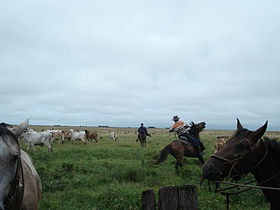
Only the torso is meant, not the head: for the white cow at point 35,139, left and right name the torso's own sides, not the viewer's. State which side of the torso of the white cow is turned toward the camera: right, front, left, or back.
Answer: left

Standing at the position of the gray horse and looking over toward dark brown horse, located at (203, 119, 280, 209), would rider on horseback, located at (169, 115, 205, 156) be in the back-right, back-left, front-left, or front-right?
front-left

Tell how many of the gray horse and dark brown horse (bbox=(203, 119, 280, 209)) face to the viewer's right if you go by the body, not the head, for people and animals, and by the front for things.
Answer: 0

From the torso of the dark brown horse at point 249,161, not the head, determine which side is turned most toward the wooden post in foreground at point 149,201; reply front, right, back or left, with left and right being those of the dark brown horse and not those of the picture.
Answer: front

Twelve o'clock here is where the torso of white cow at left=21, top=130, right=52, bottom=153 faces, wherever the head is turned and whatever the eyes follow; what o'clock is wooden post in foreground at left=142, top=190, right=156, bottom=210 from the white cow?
The wooden post in foreground is roughly at 9 o'clock from the white cow.

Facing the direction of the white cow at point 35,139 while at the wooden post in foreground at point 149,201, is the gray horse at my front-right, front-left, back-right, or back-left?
front-left

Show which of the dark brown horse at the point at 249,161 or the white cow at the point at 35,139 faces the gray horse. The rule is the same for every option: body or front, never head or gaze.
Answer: the dark brown horse

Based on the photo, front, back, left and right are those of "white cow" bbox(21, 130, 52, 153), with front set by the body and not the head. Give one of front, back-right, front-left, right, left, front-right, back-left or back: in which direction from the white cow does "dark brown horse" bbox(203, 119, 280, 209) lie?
left

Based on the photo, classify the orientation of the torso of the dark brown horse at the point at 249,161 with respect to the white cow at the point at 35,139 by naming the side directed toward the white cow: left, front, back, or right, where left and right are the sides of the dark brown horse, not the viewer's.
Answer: right
